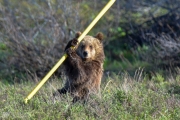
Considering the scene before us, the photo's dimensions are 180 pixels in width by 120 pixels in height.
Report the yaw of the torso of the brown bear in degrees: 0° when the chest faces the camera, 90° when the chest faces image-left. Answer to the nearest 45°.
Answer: approximately 45°
